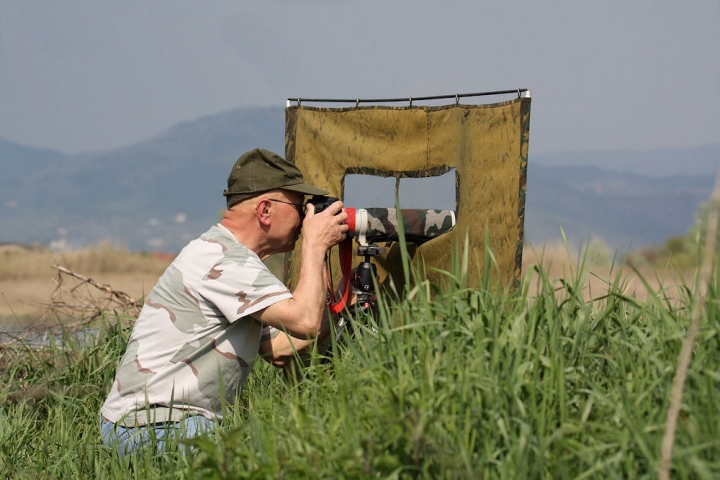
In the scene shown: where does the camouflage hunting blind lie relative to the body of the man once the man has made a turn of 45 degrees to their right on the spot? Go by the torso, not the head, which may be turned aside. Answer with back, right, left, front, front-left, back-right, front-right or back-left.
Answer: left

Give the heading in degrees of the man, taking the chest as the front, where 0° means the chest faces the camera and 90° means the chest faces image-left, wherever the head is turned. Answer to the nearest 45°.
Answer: approximately 270°

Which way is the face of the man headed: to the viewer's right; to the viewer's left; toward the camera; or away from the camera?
to the viewer's right
